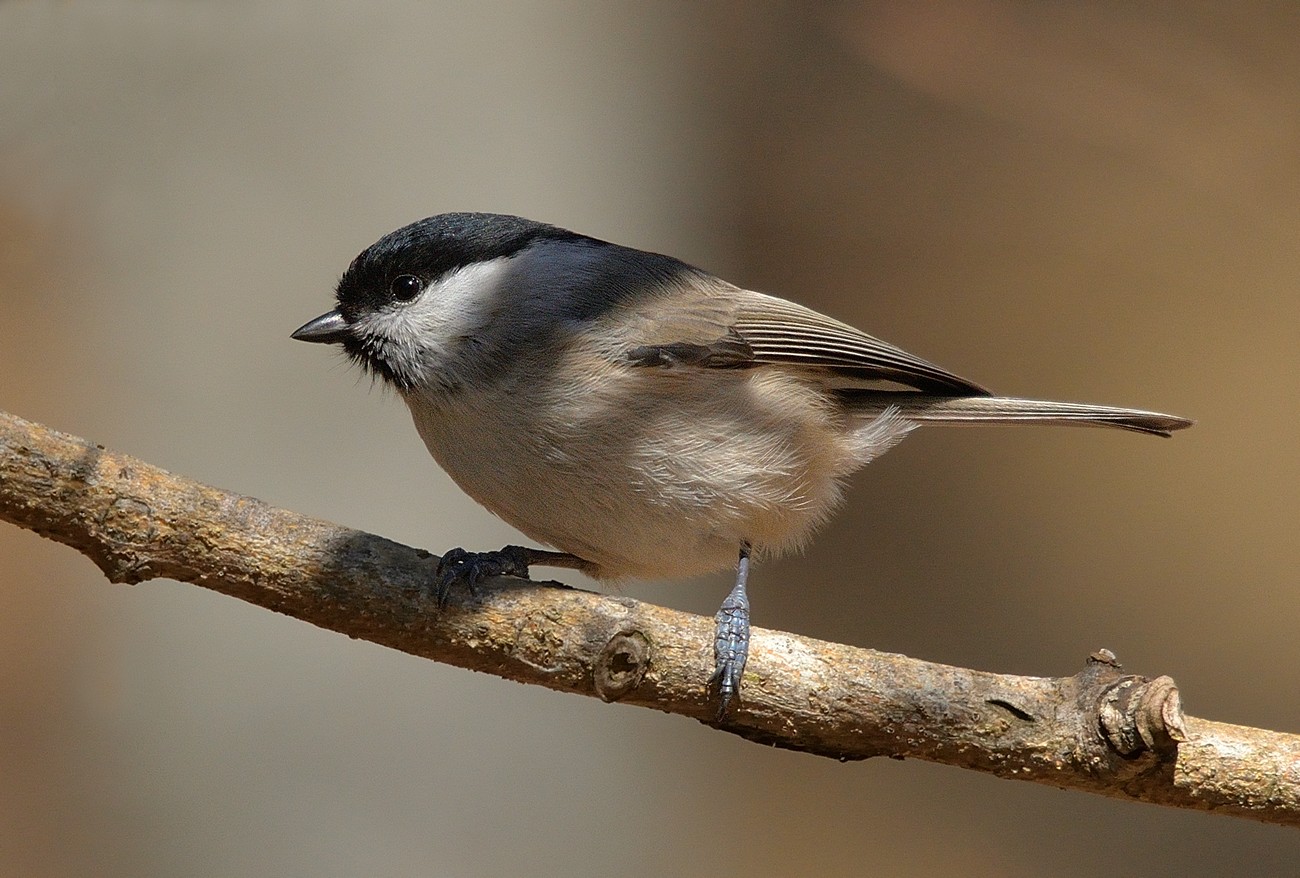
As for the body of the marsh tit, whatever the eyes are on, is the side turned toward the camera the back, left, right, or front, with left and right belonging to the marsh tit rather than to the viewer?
left
